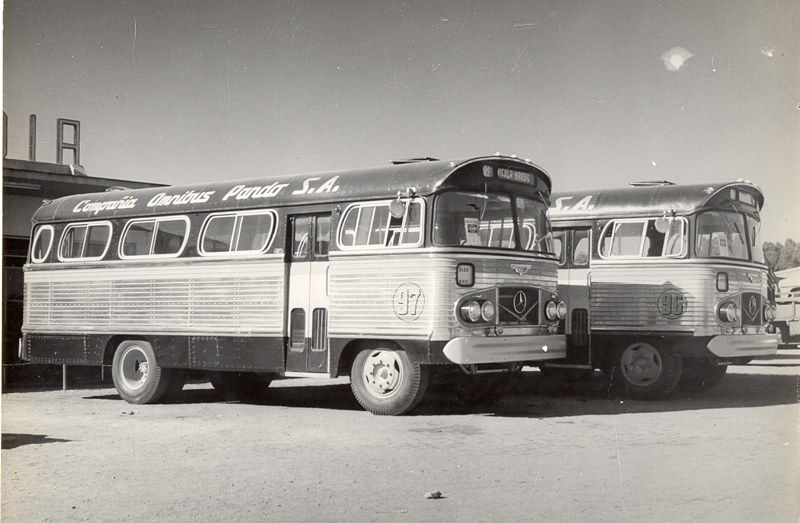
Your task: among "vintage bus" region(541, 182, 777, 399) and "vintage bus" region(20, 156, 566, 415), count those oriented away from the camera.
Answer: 0

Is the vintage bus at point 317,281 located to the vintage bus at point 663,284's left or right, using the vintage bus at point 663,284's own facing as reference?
on its right

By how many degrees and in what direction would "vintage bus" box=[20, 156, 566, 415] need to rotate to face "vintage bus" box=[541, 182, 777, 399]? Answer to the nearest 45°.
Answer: approximately 45° to its left

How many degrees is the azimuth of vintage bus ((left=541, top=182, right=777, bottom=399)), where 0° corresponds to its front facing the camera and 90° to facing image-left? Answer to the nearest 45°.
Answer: approximately 315°

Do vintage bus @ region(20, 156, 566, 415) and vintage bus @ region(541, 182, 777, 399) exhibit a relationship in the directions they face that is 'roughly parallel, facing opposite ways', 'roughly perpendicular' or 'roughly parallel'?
roughly parallel

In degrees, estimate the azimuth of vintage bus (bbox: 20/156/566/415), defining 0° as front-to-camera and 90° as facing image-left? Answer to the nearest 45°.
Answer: approximately 315°
